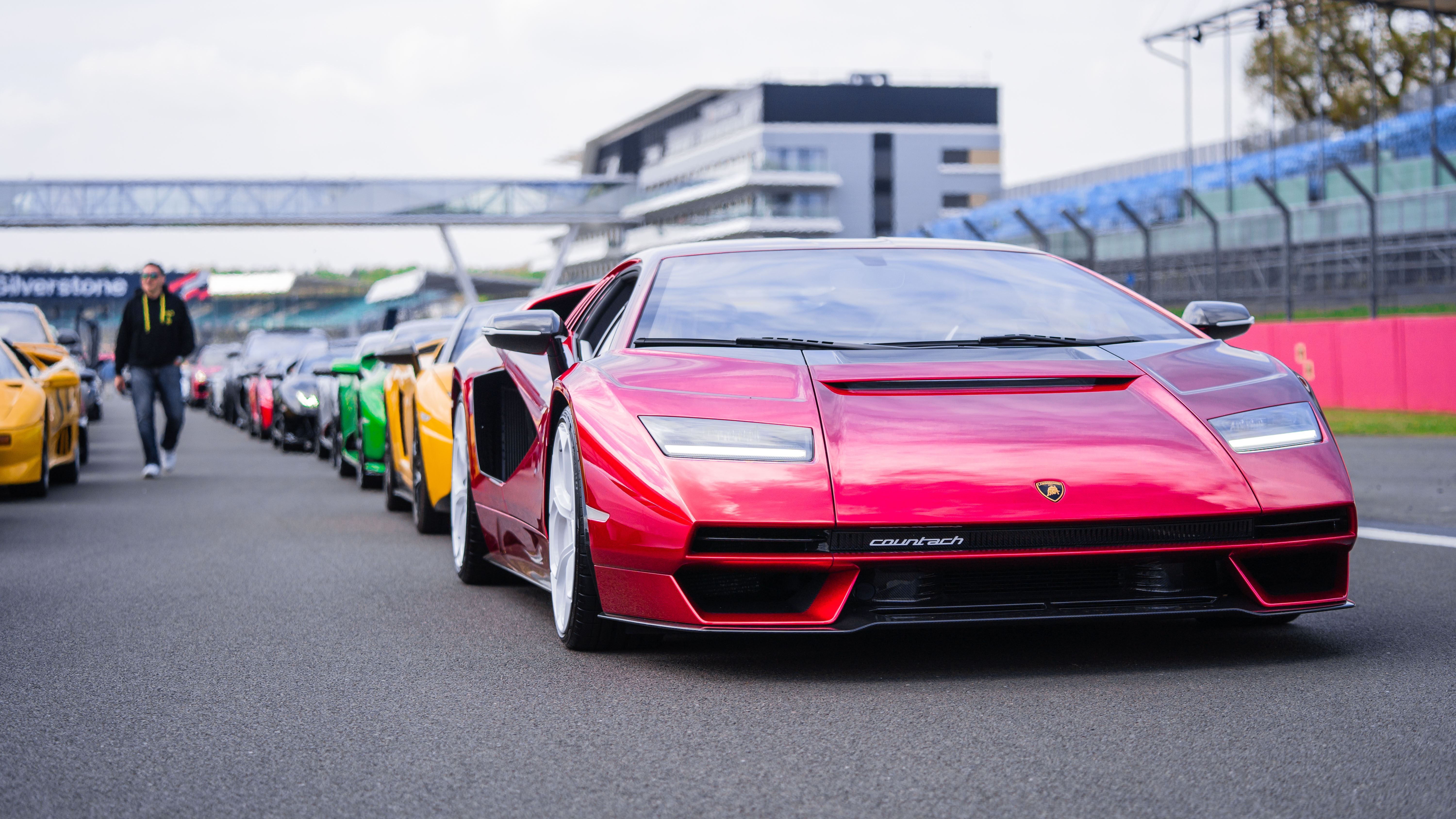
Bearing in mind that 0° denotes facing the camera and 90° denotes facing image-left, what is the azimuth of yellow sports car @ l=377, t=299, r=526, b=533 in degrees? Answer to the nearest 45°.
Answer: approximately 0°

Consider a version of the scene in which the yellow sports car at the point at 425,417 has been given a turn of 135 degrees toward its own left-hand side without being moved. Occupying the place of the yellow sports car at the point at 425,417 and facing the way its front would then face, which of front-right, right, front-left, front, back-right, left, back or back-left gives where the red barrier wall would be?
front

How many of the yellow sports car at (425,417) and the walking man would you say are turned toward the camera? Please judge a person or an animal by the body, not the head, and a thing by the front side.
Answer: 2

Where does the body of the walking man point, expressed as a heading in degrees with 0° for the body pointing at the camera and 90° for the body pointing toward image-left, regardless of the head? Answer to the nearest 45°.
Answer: approximately 0°

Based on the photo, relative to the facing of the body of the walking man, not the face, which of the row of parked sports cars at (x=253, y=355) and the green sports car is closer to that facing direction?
the green sports car

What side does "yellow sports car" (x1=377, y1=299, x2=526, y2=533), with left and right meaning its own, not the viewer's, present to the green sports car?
back

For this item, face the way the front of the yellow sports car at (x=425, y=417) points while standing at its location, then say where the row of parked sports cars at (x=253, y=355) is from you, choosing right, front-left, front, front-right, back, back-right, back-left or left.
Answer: back
